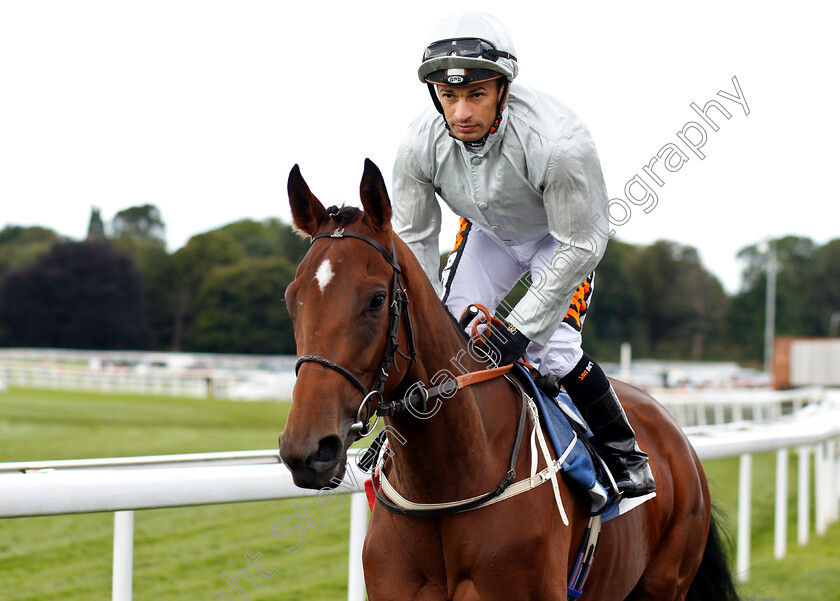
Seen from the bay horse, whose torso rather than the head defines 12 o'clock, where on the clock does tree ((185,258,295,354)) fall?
The tree is roughly at 4 o'clock from the bay horse.

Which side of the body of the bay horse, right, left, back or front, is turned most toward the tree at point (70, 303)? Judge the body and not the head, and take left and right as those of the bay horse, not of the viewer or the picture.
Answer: right

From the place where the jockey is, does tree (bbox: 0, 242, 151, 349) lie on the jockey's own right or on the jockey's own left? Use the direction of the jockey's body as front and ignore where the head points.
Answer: on the jockey's own right

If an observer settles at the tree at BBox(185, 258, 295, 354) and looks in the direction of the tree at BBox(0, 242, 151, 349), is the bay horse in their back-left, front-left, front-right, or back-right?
back-left

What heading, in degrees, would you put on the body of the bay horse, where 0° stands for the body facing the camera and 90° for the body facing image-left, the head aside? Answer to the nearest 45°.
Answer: approximately 45°
